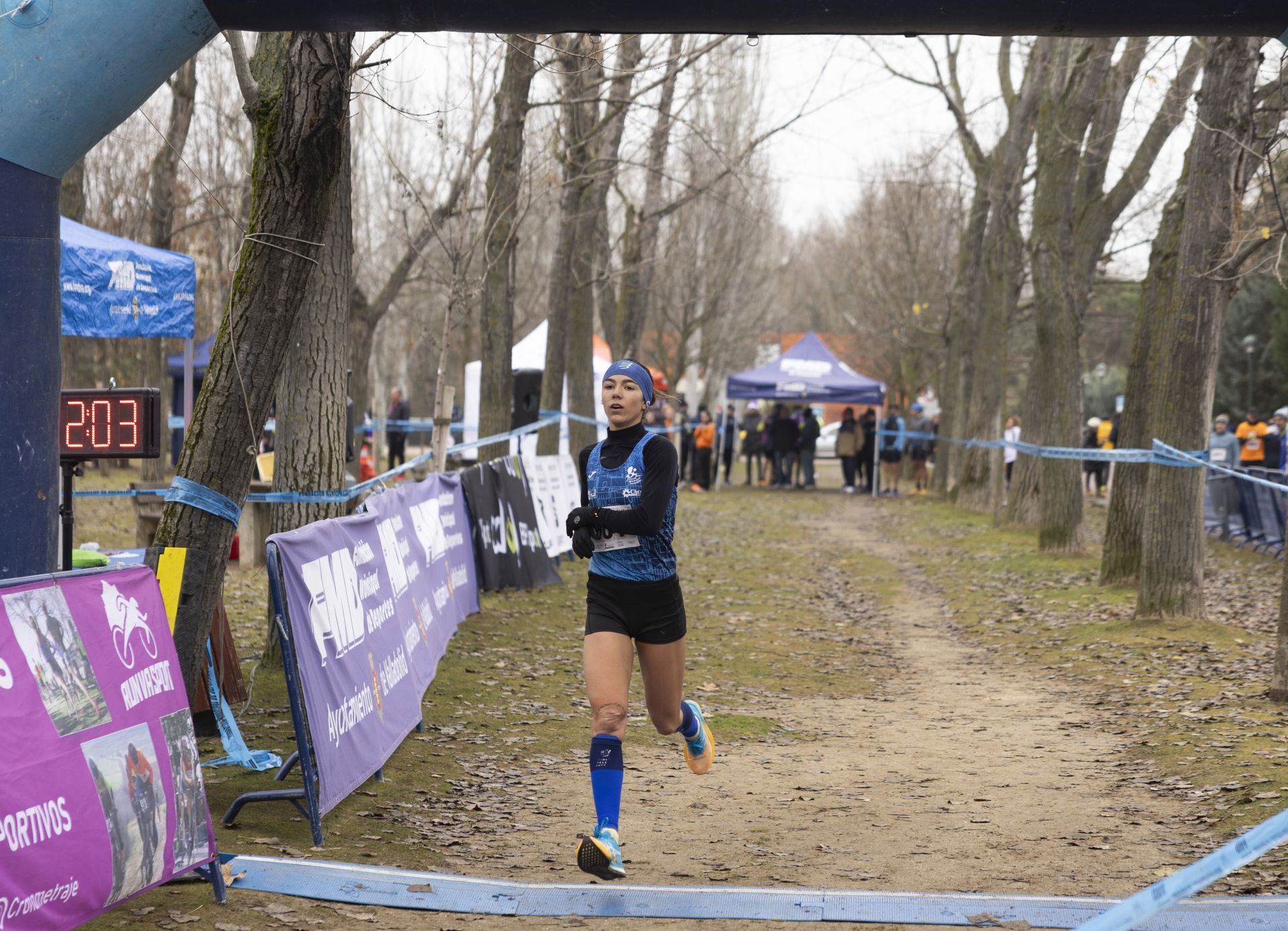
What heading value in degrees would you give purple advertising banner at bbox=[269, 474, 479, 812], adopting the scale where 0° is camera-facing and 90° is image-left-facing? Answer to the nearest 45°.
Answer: approximately 315°

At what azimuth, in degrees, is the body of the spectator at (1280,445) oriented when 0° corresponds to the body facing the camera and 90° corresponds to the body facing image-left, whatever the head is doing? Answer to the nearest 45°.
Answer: approximately 45°

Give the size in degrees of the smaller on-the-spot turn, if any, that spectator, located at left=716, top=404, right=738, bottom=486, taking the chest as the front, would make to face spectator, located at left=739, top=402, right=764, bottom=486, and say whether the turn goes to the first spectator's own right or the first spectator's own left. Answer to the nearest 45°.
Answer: approximately 90° to the first spectator's own left

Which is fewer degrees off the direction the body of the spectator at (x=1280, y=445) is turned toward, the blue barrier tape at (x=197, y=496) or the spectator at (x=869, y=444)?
the blue barrier tape

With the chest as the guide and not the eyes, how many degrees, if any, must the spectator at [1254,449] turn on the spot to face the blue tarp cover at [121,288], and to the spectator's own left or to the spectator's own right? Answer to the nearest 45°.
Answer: approximately 45° to the spectator's own right

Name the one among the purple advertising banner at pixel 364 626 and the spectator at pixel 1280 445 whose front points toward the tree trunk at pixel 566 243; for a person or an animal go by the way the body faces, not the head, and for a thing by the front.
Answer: the spectator

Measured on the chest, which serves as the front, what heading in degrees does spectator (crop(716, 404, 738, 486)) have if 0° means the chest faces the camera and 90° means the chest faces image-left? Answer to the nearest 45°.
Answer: approximately 315°
